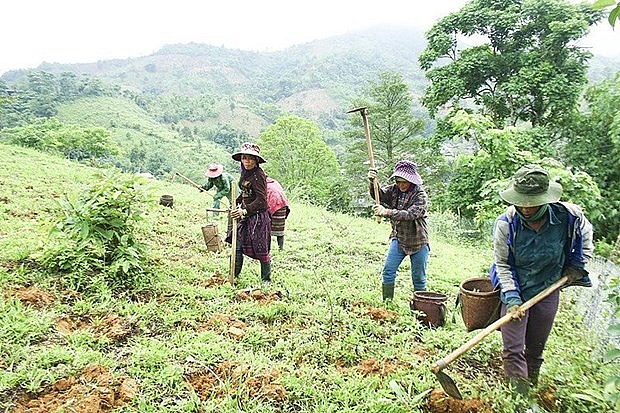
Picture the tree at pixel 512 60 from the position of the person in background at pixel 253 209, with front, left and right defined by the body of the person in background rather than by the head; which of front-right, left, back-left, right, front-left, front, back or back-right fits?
back

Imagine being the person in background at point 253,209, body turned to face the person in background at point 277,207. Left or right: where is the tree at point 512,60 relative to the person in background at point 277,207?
right

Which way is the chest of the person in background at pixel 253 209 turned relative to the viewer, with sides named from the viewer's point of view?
facing the viewer and to the left of the viewer

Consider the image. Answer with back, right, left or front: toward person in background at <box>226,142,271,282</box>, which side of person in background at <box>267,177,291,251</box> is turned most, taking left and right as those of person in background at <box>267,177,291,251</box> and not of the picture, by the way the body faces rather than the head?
left

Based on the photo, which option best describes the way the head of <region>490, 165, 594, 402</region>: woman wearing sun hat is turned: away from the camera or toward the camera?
toward the camera

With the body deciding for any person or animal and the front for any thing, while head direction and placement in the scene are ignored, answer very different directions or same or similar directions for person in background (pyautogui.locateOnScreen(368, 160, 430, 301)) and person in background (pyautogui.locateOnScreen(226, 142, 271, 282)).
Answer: same or similar directions

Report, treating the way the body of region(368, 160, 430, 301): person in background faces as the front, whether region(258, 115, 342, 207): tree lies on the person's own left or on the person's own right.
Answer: on the person's own right

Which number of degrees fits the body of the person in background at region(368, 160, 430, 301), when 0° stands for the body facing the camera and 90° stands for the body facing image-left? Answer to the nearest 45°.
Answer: approximately 45°

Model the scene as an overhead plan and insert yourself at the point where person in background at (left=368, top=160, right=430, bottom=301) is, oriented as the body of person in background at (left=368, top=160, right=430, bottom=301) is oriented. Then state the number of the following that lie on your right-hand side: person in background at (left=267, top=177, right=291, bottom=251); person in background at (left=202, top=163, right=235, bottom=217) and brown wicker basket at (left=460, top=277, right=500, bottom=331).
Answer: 2

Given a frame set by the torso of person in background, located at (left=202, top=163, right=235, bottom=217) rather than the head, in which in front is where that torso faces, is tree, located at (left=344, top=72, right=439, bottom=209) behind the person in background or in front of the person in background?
behind

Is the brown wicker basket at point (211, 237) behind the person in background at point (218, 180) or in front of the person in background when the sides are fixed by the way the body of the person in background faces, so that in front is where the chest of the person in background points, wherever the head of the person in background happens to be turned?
in front

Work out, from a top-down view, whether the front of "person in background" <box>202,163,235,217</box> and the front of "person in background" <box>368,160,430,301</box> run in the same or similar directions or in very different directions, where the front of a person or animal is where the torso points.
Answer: same or similar directions
